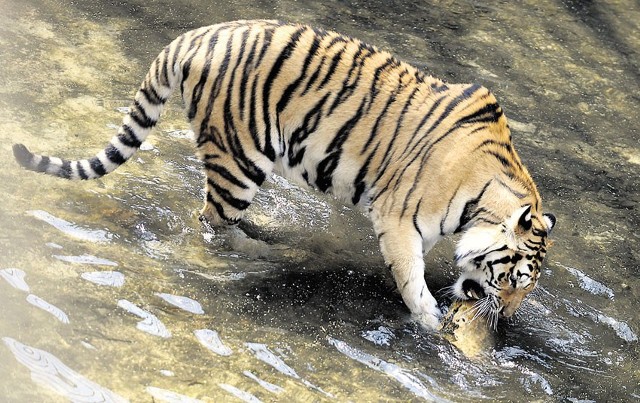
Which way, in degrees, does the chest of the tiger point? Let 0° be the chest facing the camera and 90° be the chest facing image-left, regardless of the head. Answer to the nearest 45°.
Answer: approximately 315°
